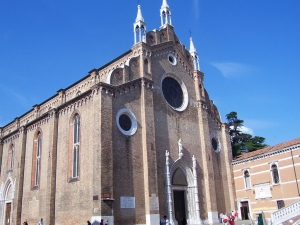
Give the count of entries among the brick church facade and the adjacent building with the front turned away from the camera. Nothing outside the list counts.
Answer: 0

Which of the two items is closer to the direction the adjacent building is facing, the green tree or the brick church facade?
the brick church facade

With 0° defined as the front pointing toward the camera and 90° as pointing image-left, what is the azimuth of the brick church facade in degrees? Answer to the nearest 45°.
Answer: approximately 315°

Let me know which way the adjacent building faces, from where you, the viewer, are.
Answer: facing the viewer and to the left of the viewer

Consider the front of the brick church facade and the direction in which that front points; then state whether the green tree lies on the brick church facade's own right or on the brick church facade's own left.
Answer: on the brick church facade's own left

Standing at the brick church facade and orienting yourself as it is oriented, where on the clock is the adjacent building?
The adjacent building is roughly at 10 o'clock from the brick church facade.

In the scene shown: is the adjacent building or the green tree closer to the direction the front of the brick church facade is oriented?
the adjacent building

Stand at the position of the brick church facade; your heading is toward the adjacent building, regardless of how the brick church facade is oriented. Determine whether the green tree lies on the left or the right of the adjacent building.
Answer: left

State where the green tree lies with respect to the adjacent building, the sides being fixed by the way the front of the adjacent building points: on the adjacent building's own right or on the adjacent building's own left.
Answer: on the adjacent building's own right
